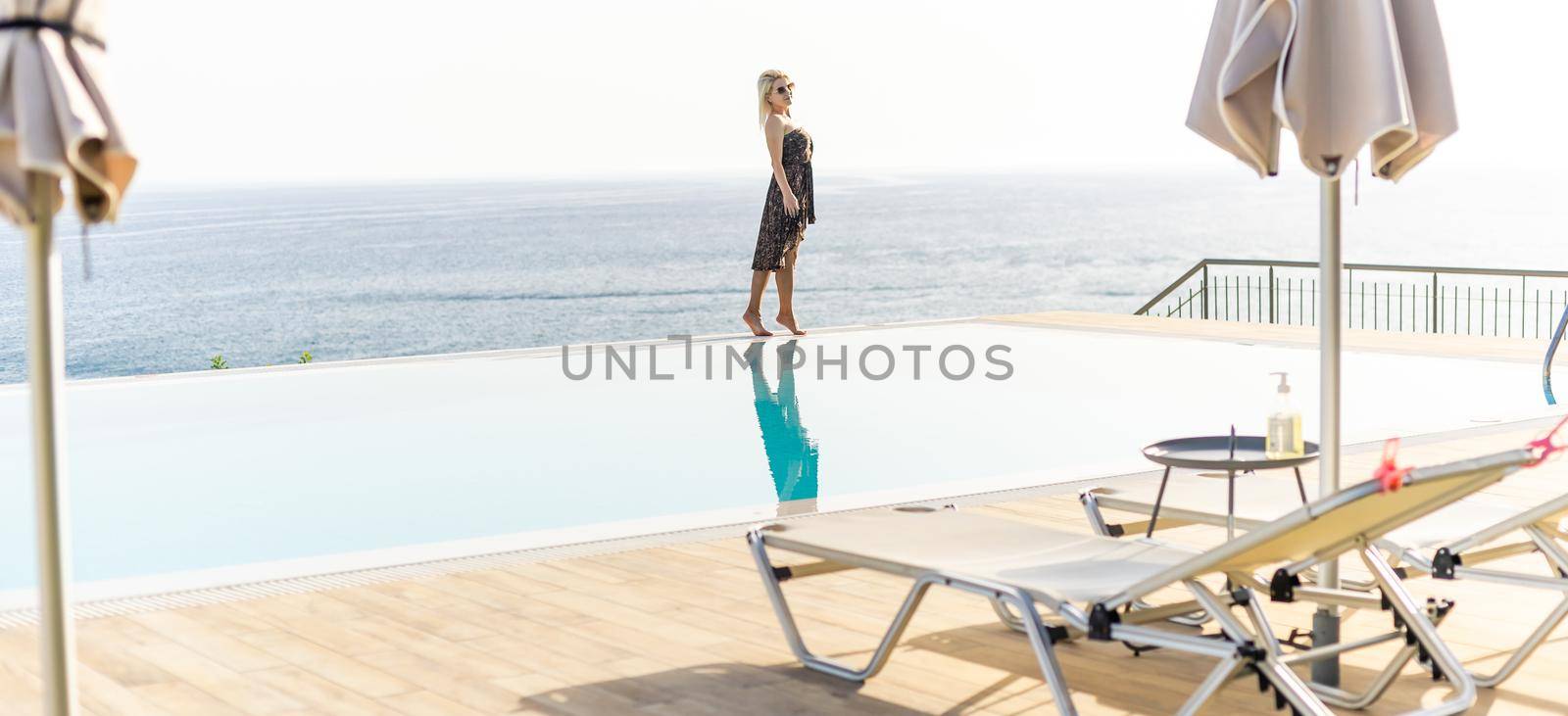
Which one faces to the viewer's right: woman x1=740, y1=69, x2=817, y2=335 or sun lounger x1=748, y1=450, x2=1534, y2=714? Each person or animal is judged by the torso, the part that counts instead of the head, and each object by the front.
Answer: the woman

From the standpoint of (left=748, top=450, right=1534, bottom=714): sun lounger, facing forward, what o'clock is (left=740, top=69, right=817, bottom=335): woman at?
The woman is roughly at 1 o'clock from the sun lounger.

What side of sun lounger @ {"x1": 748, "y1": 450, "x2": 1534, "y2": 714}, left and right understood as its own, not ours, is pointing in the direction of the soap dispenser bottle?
right

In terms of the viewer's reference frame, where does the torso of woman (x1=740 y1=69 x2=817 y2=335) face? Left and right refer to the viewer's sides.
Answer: facing to the right of the viewer

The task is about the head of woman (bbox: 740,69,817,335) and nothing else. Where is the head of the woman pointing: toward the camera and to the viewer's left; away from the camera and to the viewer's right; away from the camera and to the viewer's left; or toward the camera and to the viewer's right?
toward the camera and to the viewer's right

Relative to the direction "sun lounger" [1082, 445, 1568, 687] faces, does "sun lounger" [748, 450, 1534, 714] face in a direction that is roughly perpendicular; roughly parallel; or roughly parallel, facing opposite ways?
roughly parallel

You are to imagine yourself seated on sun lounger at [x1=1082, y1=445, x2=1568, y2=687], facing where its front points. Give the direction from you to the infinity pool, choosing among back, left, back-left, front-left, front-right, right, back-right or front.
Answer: front

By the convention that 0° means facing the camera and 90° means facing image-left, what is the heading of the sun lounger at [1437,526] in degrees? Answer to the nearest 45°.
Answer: approximately 135°

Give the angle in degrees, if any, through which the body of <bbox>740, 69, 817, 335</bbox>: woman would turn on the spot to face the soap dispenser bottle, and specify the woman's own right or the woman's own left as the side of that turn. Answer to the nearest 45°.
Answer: approximately 90° to the woman's own right

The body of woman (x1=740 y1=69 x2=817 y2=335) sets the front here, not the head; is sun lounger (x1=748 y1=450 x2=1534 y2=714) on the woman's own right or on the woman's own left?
on the woman's own right

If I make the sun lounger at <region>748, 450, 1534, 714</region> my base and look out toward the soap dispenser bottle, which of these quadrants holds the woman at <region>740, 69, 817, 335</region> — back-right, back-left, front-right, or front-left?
front-left

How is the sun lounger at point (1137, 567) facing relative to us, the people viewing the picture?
facing away from the viewer and to the left of the viewer

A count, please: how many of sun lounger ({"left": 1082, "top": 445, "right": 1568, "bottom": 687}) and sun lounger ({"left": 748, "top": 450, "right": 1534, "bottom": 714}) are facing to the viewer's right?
0
